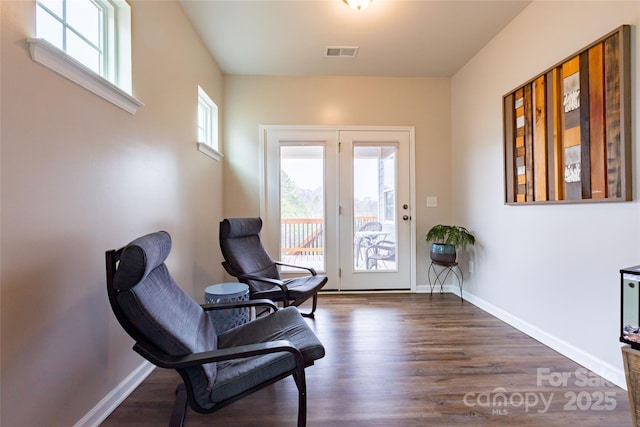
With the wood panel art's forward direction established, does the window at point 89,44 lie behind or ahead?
ahead

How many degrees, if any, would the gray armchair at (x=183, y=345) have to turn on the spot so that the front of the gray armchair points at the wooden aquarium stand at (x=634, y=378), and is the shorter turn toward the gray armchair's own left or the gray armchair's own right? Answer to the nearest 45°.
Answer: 0° — it already faces it

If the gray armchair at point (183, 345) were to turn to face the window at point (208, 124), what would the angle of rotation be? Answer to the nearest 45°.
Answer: approximately 90° to its left

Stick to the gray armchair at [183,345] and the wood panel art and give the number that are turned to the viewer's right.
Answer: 1

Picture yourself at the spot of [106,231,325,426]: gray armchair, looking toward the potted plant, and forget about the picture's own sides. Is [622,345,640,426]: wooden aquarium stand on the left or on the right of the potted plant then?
right

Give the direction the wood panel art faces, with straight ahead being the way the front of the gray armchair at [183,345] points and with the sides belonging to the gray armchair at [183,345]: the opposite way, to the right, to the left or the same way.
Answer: the opposite way

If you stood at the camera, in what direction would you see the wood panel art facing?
facing the viewer and to the left of the viewer

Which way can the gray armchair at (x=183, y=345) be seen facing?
to the viewer's right

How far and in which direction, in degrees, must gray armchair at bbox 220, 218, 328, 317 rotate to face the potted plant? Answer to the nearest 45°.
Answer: approximately 45° to its left

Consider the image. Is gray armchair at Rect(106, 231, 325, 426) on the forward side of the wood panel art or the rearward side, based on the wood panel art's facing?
on the forward side

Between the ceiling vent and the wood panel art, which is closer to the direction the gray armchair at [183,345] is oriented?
the wood panel art

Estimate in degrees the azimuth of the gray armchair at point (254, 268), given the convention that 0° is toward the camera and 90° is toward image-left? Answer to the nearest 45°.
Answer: approximately 315°

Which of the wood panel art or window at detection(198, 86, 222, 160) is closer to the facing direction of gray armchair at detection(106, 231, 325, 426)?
the wood panel art
